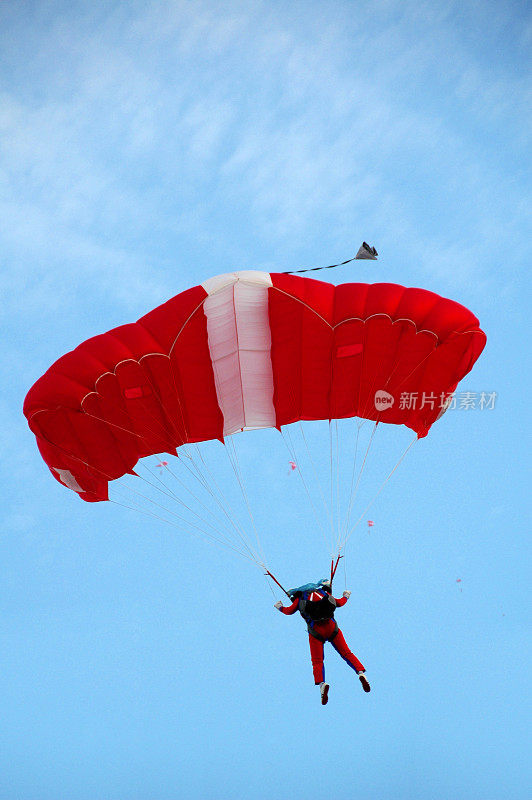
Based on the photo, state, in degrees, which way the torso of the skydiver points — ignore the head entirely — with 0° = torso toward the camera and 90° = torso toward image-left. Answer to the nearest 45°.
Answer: approximately 180°
